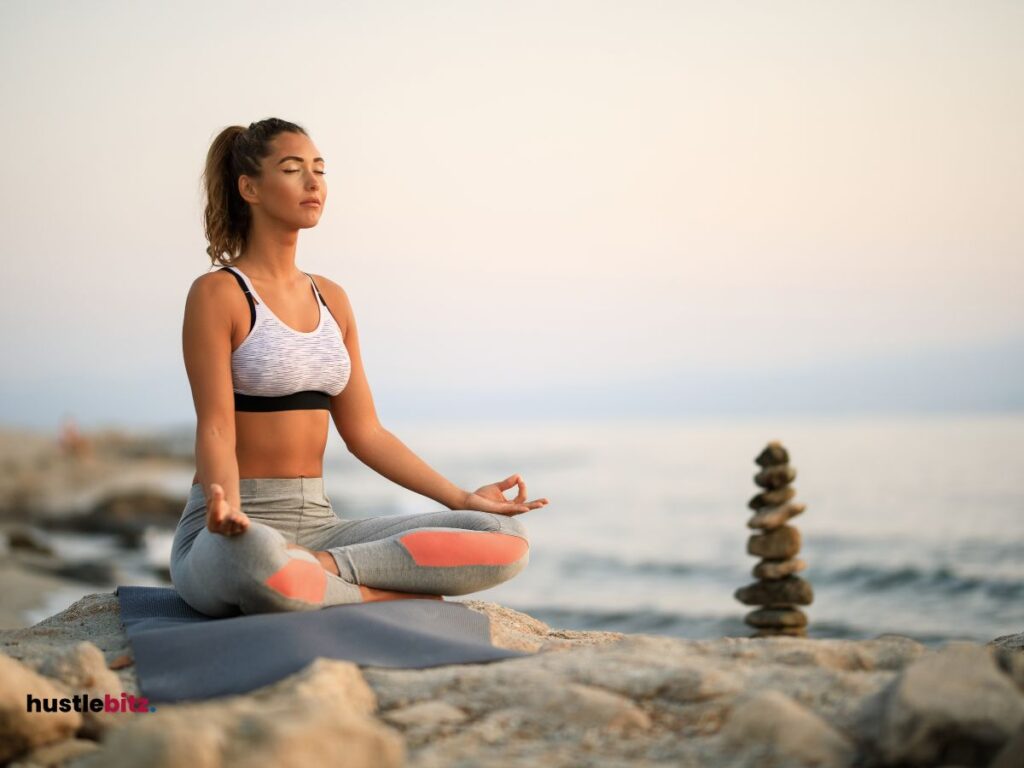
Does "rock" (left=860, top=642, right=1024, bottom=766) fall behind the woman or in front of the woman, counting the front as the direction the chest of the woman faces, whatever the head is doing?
in front

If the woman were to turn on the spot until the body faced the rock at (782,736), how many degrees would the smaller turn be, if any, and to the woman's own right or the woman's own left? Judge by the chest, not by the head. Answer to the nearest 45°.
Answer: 0° — they already face it

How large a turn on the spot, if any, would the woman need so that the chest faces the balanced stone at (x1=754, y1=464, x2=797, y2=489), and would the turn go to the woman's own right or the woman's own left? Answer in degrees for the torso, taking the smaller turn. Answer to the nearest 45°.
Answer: approximately 90° to the woman's own left

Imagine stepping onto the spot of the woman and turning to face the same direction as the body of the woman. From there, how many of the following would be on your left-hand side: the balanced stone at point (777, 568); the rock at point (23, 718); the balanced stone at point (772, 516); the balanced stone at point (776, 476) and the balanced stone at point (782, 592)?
4

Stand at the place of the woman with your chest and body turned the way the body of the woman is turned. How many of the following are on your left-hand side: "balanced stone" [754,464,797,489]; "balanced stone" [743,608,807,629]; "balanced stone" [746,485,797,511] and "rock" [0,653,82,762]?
3

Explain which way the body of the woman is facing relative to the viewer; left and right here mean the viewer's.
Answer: facing the viewer and to the right of the viewer

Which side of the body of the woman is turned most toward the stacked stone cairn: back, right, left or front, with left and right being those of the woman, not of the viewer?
left

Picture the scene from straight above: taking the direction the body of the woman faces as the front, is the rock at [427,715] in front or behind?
in front

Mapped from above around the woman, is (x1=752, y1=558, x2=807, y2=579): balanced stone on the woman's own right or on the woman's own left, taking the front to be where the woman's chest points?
on the woman's own left

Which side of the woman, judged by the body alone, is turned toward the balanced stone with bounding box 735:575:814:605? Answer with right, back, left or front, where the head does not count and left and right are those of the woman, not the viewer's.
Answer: left

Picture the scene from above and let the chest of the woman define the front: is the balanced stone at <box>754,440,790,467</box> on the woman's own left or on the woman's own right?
on the woman's own left

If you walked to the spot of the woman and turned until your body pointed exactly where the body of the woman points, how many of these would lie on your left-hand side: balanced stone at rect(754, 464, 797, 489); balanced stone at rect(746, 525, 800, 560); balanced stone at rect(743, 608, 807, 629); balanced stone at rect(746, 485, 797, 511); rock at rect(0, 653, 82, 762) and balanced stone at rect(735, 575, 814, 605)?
5

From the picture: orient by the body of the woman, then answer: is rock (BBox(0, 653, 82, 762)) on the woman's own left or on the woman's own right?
on the woman's own right

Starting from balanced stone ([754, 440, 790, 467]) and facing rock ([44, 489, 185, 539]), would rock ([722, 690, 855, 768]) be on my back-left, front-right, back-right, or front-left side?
back-left
